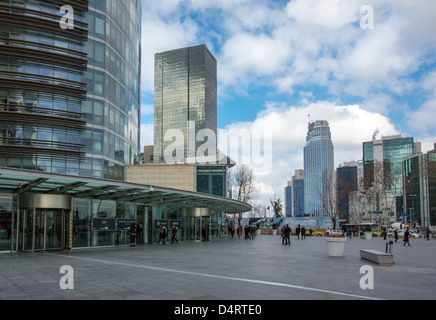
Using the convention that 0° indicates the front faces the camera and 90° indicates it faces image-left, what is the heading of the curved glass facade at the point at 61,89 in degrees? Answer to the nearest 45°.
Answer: approximately 315°
